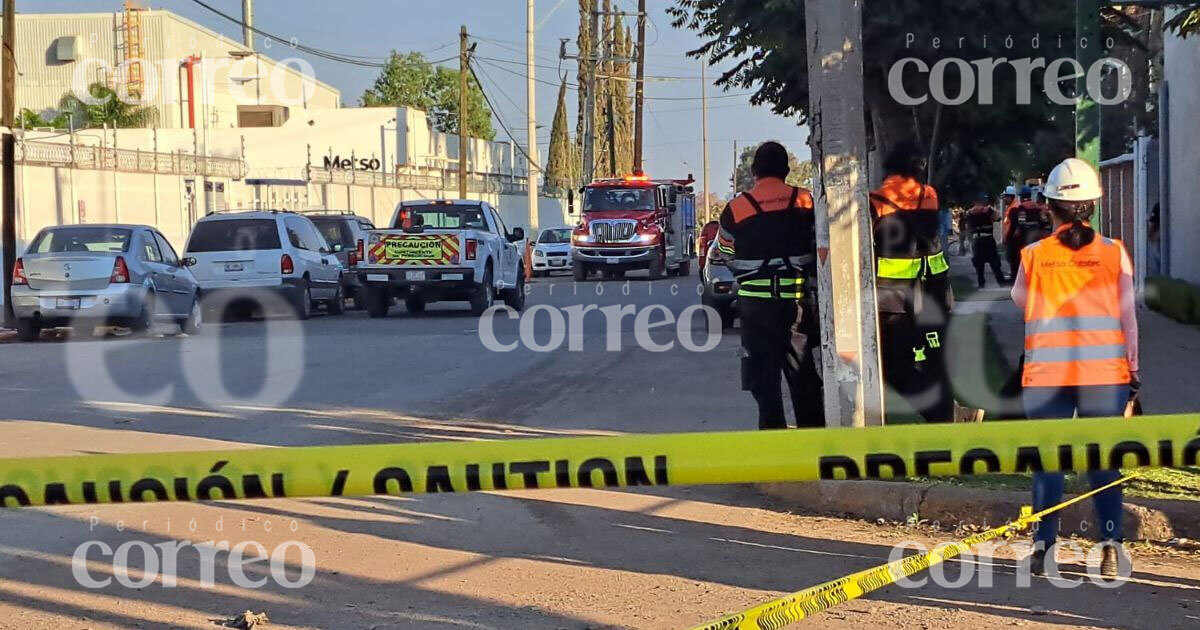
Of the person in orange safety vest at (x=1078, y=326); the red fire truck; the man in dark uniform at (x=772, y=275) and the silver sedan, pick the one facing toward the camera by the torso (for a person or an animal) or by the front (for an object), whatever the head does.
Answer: the red fire truck

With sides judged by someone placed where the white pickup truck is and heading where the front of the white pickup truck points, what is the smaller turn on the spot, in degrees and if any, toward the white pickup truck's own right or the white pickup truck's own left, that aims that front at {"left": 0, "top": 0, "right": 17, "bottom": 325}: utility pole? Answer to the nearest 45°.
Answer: approximately 90° to the white pickup truck's own left

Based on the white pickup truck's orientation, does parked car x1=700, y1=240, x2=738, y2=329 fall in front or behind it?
behind

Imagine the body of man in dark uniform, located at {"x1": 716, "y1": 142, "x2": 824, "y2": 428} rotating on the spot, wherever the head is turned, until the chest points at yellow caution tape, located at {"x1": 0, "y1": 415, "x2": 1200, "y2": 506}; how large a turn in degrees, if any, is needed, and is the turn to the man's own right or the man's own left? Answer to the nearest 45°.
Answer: approximately 180°

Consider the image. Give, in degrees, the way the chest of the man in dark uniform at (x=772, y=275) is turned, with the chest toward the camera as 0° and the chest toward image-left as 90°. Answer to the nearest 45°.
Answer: approximately 180°

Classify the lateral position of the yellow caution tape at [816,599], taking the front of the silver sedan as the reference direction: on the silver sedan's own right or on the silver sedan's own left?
on the silver sedan's own right

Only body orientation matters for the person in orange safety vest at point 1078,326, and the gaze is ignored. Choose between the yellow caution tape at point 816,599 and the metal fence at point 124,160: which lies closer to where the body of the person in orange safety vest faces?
the metal fence

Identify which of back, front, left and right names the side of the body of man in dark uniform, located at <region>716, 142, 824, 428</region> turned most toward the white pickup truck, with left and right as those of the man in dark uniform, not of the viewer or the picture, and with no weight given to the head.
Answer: front

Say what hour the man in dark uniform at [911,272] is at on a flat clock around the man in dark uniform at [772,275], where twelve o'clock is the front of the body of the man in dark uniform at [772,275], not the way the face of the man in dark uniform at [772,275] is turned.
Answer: the man in dark uniform at [911,272] is roughly at 2 o'clock from the man in dark uniform at [772,275].

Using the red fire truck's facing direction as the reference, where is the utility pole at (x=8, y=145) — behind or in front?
in front

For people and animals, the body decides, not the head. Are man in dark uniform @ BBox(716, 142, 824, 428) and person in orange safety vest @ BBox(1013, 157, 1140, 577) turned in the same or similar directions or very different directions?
same or similar directions

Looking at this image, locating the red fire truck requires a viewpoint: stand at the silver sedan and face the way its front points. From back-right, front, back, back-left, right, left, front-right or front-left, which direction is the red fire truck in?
front

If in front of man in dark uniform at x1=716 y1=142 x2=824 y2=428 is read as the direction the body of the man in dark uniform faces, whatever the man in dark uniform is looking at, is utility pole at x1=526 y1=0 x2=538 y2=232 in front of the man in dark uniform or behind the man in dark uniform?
in front

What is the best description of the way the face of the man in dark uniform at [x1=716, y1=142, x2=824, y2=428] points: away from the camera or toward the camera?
away from the camera

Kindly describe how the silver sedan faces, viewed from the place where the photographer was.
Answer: facing away from the viewer and to the right of the viewer

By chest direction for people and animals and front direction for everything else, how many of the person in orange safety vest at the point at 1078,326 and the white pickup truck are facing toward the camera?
0

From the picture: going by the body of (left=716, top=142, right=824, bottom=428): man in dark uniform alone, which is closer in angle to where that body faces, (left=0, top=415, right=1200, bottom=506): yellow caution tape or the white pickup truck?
the white pickup truck

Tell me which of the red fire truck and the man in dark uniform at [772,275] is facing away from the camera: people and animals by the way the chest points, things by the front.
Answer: the man in dark uniform

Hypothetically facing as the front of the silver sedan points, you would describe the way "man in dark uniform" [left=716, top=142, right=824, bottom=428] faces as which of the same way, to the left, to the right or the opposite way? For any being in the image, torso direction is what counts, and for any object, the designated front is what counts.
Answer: the same way
